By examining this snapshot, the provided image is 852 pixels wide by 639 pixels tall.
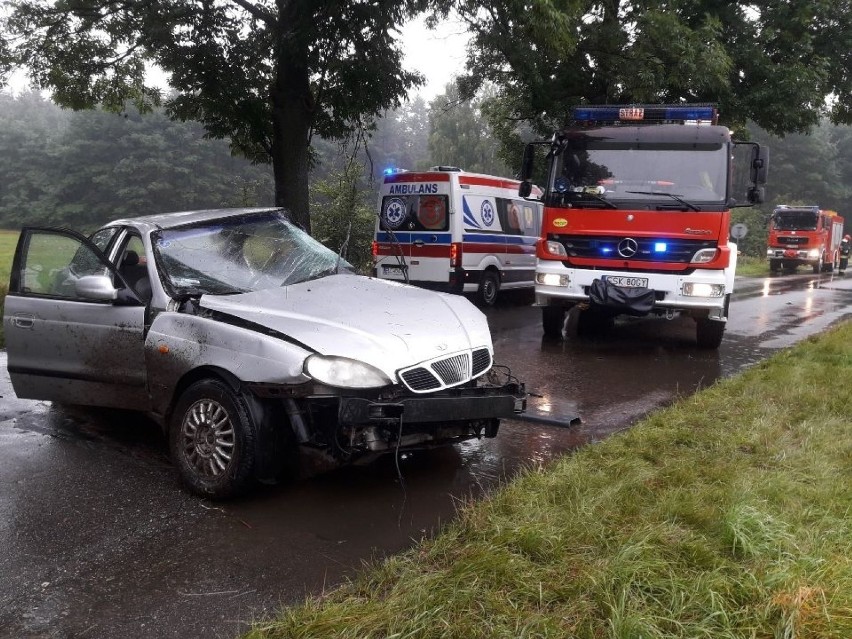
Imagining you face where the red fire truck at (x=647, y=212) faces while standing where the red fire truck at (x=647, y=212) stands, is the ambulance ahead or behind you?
behind

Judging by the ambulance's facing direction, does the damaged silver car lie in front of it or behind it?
behind

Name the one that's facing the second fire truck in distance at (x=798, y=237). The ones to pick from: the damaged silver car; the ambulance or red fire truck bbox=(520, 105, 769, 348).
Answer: the ambulance

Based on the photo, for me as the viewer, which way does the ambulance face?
facing away from the viewer and to the right of the viewer

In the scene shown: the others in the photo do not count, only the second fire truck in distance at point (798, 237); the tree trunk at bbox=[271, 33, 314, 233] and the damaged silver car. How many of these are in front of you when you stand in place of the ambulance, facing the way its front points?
1

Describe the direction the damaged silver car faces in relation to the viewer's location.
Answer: facing the viewer and to the right of the viewer

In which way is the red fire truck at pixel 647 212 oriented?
toward the camera

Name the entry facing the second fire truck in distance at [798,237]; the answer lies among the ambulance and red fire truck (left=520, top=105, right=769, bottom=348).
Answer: the ambulance

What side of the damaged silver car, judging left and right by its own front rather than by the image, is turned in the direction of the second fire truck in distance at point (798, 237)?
left

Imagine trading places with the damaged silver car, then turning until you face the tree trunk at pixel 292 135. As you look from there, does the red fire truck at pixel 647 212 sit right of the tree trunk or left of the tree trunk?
right

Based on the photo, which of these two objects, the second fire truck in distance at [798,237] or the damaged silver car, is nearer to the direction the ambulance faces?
the second fire truck in distance

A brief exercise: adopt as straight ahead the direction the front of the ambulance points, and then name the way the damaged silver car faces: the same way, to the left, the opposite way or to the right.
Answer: to the right

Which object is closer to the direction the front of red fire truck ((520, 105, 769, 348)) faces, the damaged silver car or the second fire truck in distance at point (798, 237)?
the damaged silver car
